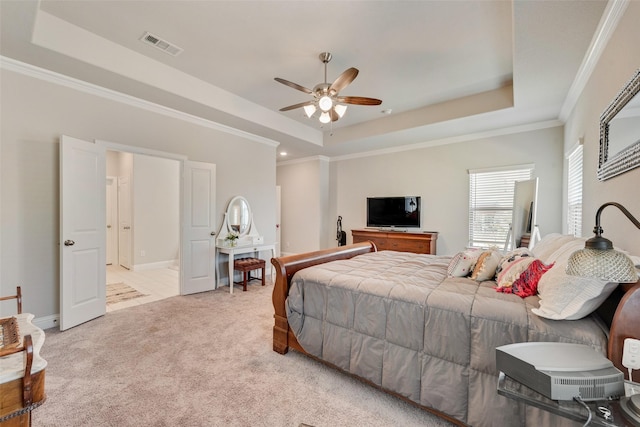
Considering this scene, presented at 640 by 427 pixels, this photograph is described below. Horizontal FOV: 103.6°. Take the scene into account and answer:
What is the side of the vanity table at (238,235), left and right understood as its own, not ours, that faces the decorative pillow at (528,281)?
front

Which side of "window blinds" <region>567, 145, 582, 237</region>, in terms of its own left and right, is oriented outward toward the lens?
left

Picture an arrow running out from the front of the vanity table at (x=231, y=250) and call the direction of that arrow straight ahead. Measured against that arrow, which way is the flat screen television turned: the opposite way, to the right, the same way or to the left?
to the right

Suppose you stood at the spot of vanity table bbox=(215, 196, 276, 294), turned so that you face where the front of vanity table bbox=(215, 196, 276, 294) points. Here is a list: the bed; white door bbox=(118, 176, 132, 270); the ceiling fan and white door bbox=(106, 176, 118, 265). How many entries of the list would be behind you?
2

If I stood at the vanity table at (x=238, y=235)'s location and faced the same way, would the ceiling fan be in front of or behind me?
in front

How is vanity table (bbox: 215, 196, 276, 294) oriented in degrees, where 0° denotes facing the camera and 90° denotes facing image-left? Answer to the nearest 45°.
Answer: approximately 315°

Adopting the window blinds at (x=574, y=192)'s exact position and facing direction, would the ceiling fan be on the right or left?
on its left

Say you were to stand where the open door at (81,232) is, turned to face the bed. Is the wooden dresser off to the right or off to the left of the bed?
left

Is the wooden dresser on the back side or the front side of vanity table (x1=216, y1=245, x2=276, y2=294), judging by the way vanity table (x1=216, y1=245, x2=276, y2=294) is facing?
on the front side

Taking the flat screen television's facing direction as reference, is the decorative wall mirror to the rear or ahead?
ahead

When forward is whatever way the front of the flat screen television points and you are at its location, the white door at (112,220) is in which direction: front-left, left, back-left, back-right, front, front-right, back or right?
right

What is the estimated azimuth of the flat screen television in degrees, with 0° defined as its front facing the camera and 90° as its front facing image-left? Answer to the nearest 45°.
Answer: approximately 0°

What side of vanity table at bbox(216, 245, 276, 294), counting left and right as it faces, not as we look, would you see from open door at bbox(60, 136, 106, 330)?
right

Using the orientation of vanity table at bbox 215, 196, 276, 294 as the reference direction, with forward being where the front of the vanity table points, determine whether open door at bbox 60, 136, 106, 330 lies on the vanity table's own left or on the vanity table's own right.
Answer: on the vanity table's own right

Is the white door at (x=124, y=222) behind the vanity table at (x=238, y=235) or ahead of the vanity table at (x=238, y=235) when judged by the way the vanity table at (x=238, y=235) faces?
behind

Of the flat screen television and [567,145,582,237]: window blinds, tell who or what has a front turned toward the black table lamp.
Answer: the flat screen television

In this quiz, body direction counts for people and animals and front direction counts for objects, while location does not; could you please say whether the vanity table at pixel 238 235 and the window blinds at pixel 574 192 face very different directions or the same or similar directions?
very different directions

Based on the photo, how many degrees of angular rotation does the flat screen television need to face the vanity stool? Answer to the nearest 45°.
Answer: approximately 45° to its right
